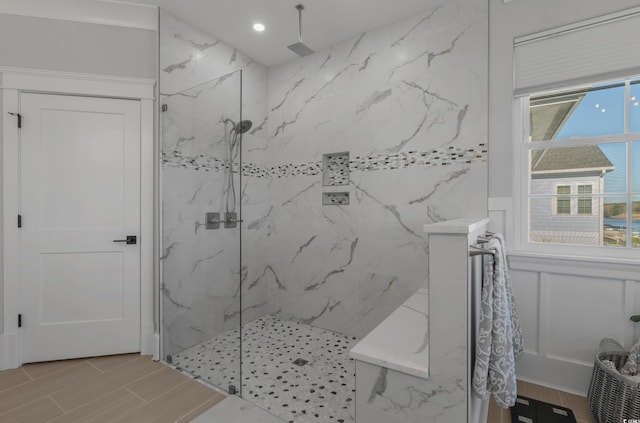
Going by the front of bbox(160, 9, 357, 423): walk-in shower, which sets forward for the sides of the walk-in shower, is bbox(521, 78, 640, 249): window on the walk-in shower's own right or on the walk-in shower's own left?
on the walk-in shower's own left

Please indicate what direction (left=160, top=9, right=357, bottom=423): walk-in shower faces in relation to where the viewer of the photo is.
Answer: facing the viewer and to the left of the viewer

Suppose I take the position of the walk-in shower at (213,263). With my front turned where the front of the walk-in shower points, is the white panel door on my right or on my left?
on my right

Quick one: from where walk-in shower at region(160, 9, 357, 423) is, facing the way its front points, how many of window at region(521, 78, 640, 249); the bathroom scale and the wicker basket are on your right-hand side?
0

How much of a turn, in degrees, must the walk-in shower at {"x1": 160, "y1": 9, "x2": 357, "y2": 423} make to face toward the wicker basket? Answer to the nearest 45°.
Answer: approximately 90° to its left

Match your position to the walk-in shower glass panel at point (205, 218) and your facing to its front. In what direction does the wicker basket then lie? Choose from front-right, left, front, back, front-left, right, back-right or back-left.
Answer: left

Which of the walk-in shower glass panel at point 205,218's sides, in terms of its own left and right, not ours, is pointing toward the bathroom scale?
left
